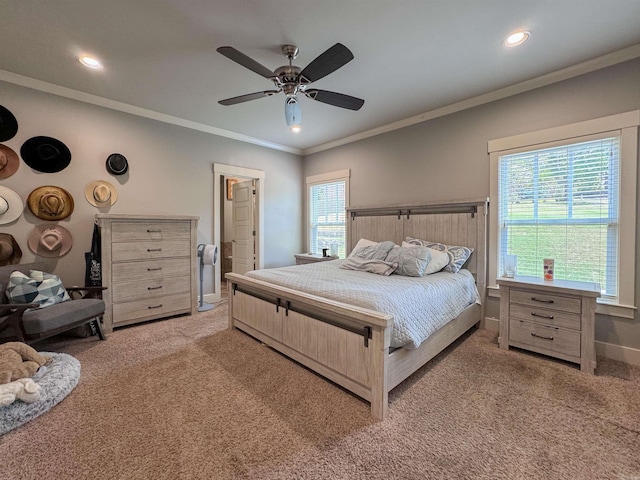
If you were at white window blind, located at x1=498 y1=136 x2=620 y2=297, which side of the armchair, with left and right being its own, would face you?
front

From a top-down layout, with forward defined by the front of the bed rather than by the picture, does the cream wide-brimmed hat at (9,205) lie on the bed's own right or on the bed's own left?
on the bed's own right

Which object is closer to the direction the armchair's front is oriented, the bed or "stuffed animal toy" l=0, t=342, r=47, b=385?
the bed

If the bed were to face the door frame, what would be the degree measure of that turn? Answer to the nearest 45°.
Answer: approximately 90° to its right

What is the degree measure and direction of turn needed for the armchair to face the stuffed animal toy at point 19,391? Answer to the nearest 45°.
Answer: approximately 45° to its right

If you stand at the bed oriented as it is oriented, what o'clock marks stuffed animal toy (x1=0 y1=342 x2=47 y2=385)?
The stuffed animal toy is roughly at 1 o'clock from the bed.

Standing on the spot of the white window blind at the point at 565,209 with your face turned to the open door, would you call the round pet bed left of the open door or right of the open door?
left

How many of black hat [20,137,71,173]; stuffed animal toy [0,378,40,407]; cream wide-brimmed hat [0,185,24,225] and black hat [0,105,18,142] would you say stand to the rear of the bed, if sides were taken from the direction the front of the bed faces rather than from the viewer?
0

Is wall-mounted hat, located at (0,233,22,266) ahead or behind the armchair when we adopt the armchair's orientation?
behind

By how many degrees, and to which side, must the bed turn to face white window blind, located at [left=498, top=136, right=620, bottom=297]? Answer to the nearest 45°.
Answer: approximately 135° to its left

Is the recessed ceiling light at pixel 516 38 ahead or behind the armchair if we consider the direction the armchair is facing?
ahead

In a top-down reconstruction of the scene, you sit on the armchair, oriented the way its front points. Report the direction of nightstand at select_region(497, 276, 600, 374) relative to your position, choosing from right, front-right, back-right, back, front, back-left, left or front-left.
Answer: front

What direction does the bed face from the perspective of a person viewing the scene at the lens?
facing the viewer and to the left of the viewer

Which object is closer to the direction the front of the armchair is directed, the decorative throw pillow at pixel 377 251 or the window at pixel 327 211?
the decorative throw pillow

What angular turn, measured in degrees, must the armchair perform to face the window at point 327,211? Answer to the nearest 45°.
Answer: approximately 45° to its left

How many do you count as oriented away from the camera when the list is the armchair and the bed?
0

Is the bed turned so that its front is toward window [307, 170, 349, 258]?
no

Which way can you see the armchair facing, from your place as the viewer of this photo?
facing the viewer and to the right of the viewer
